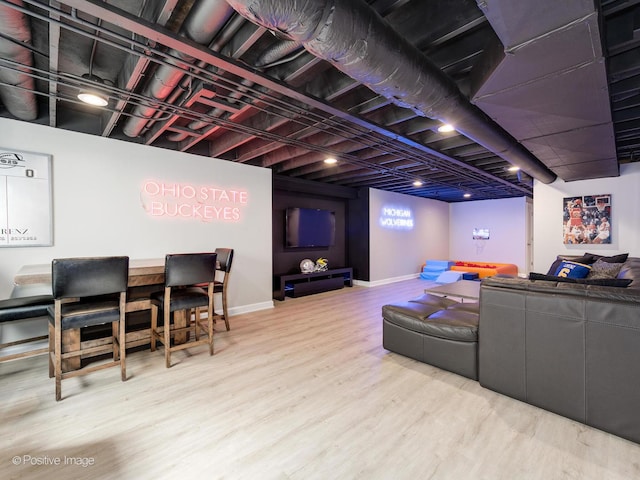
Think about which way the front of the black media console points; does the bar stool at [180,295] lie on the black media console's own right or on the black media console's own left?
on the black media console's own right

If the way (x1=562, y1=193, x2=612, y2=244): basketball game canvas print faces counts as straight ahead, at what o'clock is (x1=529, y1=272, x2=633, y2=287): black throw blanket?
The black throw blanket is roughly at 12 o'clock from the basketball game canvas print.

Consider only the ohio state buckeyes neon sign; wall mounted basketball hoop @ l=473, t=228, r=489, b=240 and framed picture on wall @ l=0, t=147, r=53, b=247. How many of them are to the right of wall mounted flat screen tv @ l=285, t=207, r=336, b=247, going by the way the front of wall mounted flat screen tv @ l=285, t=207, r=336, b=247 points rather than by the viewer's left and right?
2

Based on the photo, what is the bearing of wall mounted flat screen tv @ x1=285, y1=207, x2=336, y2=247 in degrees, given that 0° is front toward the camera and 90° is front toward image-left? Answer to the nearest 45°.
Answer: approximately 315°

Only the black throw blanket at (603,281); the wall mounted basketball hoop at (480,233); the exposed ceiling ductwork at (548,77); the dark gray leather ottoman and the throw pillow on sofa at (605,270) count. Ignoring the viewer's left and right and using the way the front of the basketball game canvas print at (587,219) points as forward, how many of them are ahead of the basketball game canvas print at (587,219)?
4

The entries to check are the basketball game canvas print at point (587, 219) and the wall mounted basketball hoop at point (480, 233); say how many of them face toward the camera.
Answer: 2

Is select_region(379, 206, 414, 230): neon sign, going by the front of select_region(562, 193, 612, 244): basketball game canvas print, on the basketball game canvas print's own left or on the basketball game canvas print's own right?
on the basketball game canvas print's own right

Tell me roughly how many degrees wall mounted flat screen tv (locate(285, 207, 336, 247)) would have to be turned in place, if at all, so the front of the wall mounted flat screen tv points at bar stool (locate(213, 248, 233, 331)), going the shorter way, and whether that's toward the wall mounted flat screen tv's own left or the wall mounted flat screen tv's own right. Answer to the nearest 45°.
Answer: approximately 90° to the wall mounted flat screen tv's own right

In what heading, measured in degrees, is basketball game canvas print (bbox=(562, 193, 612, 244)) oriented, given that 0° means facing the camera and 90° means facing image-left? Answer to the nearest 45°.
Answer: approximately 0°

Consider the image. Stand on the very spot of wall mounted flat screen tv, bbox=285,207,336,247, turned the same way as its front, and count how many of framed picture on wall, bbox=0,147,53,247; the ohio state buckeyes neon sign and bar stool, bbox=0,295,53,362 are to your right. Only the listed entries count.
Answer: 3

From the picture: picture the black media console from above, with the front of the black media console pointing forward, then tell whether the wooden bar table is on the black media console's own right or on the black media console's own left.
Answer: on the black media console's own right
